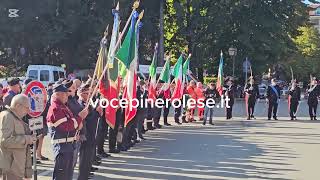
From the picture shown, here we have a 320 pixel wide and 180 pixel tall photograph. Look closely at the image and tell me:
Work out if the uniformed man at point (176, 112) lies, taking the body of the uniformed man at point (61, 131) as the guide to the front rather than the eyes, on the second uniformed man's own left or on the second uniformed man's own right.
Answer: on the second uniformed man's own left

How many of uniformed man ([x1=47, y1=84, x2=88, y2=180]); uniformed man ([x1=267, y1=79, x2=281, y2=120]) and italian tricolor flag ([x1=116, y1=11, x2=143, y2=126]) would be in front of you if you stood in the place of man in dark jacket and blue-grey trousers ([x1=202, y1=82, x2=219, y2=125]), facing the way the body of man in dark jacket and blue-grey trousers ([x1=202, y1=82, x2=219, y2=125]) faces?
2

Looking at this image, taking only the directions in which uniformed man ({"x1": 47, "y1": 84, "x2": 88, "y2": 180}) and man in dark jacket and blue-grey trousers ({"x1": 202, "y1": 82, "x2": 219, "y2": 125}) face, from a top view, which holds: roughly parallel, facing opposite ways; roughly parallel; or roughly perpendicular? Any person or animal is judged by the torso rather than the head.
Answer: roughly perpendicular

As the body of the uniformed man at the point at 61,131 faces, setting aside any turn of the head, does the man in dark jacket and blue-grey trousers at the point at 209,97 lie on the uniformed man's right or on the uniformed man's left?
on the uniformed man's left

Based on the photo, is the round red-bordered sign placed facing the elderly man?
yes

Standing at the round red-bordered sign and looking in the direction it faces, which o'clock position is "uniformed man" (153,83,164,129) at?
The uniformed man is roughly at 7 o'clock from the round red-bordered sign.

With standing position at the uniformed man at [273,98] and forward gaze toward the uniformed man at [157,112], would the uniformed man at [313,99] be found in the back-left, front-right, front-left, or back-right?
back-left

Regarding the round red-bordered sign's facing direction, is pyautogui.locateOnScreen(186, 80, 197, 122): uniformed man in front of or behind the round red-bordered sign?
behind

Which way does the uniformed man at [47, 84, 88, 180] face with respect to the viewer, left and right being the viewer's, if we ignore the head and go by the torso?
facing to the right of the viewer
